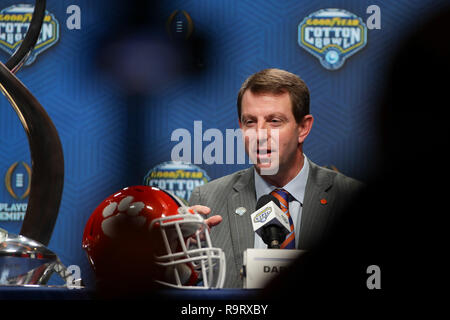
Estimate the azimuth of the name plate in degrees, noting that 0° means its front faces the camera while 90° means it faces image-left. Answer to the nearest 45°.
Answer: approximately 0°

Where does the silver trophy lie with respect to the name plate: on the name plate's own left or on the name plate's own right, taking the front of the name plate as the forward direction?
on the name plate's own right

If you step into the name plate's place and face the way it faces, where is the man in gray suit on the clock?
The man in gray suit is roughly at 6 o'clock from the name plate.
